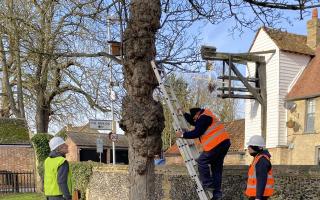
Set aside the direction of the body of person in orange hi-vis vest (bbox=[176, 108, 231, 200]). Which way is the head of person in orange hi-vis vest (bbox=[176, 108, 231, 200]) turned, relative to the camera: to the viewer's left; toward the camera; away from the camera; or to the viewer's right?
to the viewer's left

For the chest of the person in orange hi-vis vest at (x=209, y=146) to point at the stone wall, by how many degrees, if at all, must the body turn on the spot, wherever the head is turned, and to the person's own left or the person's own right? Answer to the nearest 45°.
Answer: approximately 90° to the person's own right

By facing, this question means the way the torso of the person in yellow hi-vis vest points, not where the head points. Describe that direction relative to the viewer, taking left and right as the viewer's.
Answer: facing away from the viewer and to the right of the viewer

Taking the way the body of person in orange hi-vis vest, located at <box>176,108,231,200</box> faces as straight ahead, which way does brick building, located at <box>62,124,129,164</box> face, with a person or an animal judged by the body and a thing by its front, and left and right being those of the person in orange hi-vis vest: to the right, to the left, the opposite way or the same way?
to the left

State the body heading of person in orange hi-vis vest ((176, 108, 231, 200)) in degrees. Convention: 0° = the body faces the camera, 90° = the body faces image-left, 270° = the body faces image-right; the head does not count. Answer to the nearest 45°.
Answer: approximately 90°

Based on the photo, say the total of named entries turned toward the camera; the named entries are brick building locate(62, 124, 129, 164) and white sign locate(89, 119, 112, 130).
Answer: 2

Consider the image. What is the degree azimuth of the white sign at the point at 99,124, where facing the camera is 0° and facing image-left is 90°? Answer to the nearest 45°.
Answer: approximately 0°

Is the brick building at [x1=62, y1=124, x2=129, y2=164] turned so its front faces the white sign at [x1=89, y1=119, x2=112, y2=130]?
yes
